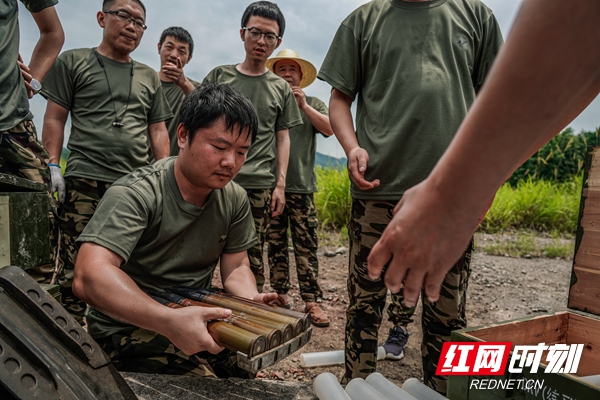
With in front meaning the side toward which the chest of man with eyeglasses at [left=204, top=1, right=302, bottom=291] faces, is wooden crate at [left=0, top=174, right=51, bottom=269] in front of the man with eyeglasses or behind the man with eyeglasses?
in front

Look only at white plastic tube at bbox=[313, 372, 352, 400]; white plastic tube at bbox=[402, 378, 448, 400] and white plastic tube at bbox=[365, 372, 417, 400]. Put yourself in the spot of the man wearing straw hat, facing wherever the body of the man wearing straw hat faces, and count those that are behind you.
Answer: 0

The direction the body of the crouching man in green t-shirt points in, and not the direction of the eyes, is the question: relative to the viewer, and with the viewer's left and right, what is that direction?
facing the viewer and to the right of the viewer

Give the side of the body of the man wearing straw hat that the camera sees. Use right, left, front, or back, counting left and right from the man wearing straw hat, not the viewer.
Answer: front

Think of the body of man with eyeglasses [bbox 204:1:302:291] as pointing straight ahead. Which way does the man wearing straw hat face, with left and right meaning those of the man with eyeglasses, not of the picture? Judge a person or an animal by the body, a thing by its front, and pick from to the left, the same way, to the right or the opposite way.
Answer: the same way

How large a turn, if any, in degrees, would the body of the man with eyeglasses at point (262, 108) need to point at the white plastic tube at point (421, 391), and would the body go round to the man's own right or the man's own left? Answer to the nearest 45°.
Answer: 0° — they already face it

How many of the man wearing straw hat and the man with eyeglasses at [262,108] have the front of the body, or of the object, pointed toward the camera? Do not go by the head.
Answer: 2

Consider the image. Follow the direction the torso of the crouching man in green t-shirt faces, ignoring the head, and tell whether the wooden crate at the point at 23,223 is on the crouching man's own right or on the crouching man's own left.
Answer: on the crouching man's own right

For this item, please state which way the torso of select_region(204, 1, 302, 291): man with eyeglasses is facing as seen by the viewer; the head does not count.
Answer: toward the camera

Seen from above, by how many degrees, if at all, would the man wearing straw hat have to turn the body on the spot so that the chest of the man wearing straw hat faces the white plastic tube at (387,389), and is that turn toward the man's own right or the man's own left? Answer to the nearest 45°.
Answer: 0° — they already face it

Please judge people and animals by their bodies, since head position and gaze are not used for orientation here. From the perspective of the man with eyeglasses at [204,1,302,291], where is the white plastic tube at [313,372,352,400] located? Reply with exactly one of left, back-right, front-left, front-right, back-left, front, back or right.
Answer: front

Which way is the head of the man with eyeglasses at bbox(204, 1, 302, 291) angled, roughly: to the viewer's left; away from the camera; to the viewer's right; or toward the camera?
toward the camera

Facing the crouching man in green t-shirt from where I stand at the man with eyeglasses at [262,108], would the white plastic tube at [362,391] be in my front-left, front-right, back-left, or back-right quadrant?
front-left

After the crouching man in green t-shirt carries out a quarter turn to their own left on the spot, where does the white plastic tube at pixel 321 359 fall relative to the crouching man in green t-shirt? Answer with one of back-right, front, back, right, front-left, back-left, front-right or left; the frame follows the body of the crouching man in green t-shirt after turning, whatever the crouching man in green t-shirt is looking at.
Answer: front

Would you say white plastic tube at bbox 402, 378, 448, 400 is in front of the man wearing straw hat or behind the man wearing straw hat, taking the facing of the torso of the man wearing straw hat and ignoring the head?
in front

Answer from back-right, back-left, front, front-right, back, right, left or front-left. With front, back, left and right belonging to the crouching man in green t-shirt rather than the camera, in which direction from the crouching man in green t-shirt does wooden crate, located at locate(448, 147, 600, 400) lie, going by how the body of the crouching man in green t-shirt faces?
front-left
